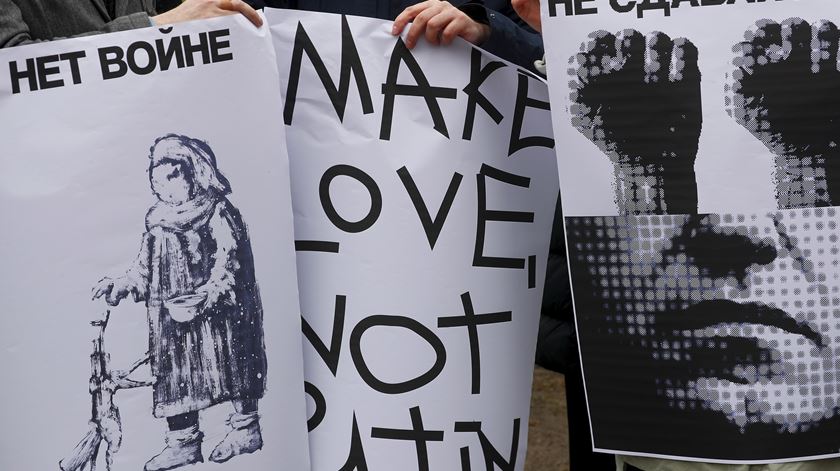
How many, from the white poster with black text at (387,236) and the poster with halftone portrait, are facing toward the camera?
2

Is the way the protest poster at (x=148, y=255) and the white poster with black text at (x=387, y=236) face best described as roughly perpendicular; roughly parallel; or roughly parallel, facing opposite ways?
roughly parallel

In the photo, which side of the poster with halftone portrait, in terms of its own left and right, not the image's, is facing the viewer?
front

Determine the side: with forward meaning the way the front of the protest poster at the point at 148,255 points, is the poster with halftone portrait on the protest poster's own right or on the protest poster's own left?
on the protest poster's own left

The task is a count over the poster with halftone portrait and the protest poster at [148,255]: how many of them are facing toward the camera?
2

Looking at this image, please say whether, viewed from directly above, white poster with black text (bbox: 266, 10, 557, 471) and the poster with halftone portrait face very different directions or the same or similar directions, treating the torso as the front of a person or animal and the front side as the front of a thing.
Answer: same or similar directions

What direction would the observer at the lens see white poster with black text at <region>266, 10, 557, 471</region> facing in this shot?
facing the viewer

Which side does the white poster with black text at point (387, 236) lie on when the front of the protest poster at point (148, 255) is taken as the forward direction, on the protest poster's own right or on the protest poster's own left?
on the protest poster's own left

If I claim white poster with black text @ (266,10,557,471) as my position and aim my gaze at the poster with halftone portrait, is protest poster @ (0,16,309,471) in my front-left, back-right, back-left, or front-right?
back-right

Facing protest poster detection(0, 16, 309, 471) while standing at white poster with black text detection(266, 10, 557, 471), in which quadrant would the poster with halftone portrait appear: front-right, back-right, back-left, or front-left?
back-left

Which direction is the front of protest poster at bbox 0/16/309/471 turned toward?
toward the camera

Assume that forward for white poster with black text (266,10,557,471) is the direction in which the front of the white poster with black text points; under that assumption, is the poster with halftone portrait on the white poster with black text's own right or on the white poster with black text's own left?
on the white poster with black text's own left

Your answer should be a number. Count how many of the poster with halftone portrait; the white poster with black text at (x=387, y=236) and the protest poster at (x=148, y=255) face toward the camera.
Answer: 3
